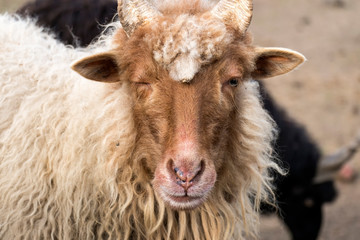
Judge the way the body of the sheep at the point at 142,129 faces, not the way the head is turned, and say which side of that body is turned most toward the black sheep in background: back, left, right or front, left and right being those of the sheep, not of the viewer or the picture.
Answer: left

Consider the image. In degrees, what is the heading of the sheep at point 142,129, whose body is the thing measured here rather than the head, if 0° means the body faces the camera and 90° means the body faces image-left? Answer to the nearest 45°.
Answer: approximately 315°
